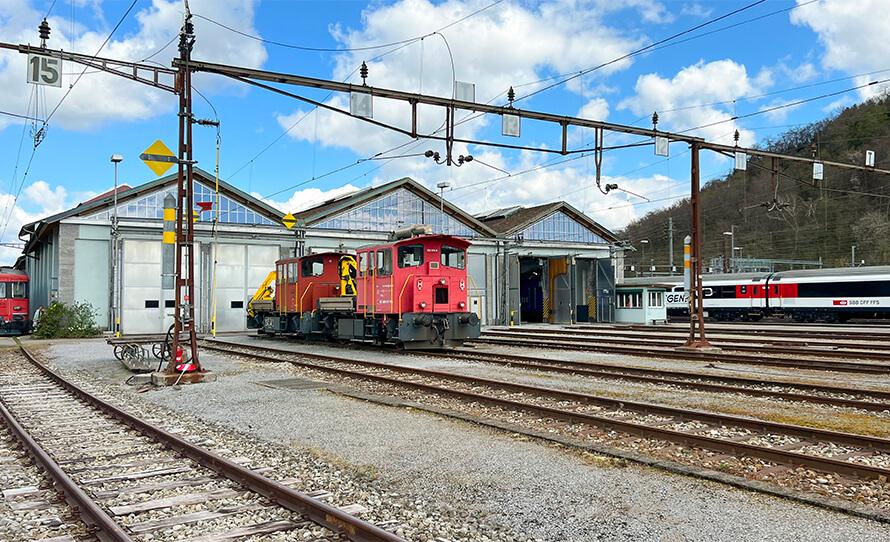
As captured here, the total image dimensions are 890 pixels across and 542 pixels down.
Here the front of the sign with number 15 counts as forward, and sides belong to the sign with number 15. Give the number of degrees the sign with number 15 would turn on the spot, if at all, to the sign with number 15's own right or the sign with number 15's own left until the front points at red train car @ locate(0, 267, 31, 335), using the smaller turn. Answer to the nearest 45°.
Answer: approximately 180°

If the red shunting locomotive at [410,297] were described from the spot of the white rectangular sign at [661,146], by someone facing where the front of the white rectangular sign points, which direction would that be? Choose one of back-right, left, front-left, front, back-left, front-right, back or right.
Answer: right

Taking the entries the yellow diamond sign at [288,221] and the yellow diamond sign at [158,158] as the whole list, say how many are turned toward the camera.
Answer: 2

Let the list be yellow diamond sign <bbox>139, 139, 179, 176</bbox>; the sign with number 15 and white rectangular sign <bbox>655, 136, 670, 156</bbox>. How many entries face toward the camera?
3

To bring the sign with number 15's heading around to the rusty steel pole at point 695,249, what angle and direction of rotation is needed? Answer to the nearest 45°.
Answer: approximately 90° to its left

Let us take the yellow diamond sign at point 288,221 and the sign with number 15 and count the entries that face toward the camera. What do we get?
2

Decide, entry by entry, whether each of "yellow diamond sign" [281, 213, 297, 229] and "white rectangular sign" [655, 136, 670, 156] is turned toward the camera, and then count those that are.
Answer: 2

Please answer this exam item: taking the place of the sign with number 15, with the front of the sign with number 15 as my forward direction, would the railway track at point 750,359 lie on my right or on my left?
on my left

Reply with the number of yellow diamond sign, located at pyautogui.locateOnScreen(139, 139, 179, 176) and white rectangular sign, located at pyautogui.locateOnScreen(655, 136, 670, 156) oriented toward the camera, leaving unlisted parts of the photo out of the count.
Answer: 2
